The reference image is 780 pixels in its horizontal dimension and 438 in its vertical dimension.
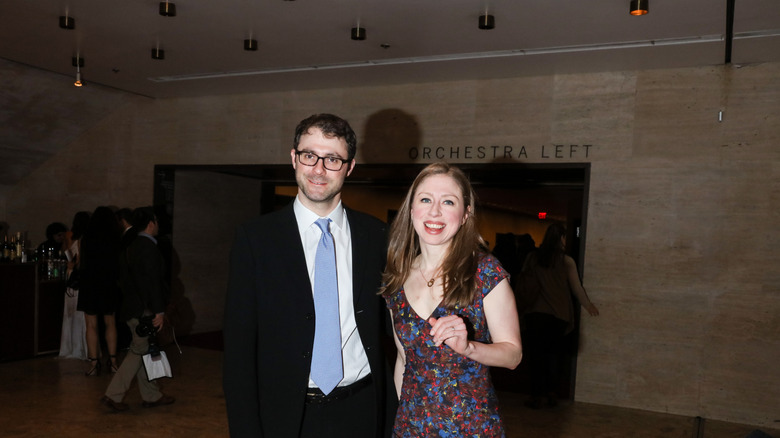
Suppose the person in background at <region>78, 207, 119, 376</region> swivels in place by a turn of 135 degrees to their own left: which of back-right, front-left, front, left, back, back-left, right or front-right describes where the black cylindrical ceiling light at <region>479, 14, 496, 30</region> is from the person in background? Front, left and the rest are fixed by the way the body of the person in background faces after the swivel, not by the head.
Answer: left

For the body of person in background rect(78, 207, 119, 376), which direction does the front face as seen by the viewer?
away from the camera

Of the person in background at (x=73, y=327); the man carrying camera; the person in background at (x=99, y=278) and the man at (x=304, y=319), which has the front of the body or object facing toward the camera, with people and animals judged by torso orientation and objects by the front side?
the man

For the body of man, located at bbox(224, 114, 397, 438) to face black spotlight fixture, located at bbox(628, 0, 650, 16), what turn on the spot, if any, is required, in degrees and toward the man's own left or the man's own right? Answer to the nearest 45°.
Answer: approximately 135° to the man's own left

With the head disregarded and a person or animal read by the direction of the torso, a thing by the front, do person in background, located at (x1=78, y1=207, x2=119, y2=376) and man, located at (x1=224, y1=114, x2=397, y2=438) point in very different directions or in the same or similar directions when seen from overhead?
very different directions
